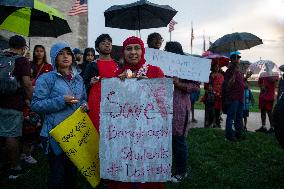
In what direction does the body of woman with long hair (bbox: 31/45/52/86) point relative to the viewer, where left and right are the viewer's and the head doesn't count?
facing the viewer

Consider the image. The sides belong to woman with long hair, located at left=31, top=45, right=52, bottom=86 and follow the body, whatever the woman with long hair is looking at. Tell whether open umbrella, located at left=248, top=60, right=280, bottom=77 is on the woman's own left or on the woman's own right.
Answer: on the woman's own left

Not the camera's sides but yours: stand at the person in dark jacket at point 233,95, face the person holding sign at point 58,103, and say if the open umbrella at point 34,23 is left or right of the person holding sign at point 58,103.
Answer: right

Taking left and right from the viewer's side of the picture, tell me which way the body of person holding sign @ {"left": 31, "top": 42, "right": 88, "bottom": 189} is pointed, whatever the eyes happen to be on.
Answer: facing the viewer and to the right of the viewer

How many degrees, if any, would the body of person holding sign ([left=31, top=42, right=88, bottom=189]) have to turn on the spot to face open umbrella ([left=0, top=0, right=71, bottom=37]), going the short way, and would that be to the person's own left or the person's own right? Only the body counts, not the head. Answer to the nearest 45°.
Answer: approximately 135° to the person's own left

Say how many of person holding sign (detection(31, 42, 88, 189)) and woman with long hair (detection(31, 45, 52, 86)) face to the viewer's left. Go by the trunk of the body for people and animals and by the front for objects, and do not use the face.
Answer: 0

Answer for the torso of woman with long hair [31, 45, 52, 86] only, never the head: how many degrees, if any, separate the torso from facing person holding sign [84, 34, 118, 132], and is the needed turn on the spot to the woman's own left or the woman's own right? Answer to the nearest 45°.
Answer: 0° — they already face them

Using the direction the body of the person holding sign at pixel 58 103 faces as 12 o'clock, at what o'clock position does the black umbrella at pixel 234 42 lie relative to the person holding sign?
The black umbrella is roughly at 9 o'clock from the person holding sign.

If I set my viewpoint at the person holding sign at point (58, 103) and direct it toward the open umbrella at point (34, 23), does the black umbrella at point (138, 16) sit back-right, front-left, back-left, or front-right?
front-right

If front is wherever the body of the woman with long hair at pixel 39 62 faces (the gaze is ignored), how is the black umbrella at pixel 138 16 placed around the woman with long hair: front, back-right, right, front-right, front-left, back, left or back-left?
left

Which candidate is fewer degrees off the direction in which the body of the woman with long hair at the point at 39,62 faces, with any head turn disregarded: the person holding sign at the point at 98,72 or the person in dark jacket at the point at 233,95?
the person holding sign

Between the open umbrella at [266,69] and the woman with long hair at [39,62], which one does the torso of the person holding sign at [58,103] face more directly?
the open umbrella

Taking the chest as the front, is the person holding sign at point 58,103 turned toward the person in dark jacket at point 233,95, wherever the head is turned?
no

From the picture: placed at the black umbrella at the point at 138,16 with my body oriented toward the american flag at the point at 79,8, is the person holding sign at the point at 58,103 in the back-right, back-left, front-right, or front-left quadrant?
back-left

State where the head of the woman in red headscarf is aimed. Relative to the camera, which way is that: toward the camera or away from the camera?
toward the camera

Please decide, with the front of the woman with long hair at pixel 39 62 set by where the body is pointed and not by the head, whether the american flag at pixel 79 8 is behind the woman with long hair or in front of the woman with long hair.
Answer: behind

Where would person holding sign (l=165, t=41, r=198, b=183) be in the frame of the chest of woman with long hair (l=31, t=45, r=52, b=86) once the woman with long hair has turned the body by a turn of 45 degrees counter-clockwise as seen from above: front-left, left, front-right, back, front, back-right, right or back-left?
front
